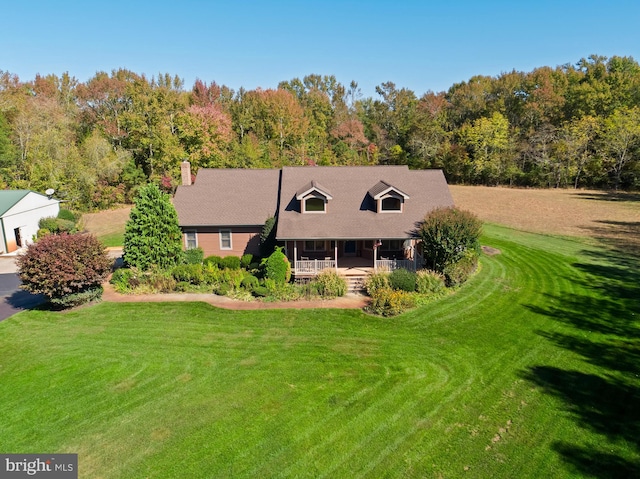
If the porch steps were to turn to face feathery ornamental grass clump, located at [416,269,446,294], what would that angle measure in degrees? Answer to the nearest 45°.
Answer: approximately 90° to its left

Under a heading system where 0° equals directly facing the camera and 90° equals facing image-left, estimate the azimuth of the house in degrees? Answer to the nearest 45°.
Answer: approximately 0°

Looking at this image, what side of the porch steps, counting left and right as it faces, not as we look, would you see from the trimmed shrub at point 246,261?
right

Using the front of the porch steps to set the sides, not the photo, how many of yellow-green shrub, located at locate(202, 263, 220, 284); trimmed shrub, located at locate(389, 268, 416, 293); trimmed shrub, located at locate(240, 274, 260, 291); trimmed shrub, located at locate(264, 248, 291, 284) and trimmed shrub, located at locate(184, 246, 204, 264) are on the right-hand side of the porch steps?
4

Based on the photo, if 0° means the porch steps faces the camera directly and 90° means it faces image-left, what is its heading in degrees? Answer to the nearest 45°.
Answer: approximately 0°

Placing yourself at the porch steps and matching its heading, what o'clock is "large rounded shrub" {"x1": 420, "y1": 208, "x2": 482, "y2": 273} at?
The large rounded shrub is roughly at 9 o'clock from the porch steps.

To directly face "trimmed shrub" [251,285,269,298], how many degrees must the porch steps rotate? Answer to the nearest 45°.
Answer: approximately 90° to its right

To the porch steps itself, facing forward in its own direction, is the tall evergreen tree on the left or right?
on its right

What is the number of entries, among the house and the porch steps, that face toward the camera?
2

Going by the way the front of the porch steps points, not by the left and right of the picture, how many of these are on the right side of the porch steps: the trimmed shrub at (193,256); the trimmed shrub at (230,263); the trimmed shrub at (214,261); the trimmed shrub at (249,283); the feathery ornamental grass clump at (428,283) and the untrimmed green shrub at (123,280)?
5

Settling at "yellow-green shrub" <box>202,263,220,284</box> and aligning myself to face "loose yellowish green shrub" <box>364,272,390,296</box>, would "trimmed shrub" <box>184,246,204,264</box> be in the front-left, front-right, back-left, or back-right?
back-left
